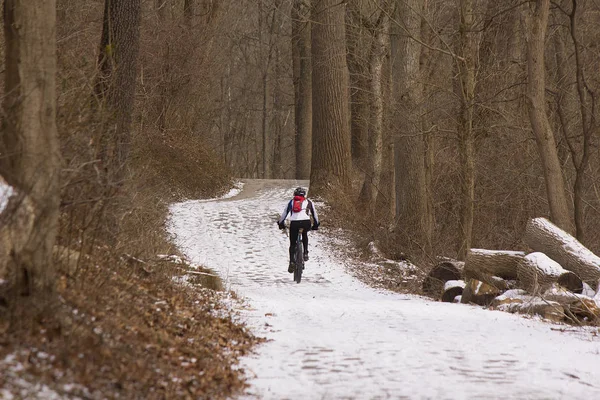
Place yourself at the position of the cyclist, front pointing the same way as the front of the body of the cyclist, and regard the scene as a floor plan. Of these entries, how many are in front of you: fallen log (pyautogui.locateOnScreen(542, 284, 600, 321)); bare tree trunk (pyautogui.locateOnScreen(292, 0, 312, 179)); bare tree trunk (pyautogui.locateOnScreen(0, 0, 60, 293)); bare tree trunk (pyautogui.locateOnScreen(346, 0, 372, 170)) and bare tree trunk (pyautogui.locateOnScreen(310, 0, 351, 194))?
3

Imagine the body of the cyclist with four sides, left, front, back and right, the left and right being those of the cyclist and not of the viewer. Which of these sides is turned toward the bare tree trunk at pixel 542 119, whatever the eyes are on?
right

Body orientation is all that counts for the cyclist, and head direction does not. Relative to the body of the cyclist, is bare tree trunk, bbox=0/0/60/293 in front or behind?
behind

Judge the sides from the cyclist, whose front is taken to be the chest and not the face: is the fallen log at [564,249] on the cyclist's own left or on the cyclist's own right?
on the cyclist's own right

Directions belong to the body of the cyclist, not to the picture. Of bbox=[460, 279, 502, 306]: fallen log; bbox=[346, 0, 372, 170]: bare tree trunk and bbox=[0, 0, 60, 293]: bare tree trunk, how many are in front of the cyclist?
1

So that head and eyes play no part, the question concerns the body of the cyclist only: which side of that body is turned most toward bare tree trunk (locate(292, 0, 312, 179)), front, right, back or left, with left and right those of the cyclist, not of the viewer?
front

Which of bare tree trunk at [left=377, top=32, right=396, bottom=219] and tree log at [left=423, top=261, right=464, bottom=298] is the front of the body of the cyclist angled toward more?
the bare tree trunk

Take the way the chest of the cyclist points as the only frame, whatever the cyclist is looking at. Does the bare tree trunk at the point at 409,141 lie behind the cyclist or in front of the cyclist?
in front

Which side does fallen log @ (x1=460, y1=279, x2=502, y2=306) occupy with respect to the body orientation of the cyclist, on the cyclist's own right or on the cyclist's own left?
on the cyclist's own right

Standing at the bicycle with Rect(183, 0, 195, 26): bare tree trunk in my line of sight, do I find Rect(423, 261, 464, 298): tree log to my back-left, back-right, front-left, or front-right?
back-right

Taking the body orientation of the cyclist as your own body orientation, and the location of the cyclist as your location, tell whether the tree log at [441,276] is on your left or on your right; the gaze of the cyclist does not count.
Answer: on your right

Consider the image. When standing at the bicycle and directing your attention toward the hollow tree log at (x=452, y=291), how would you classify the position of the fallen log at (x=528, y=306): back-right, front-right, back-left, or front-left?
front-right

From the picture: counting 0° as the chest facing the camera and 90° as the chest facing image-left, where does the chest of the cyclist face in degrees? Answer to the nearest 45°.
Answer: approximately 180°
